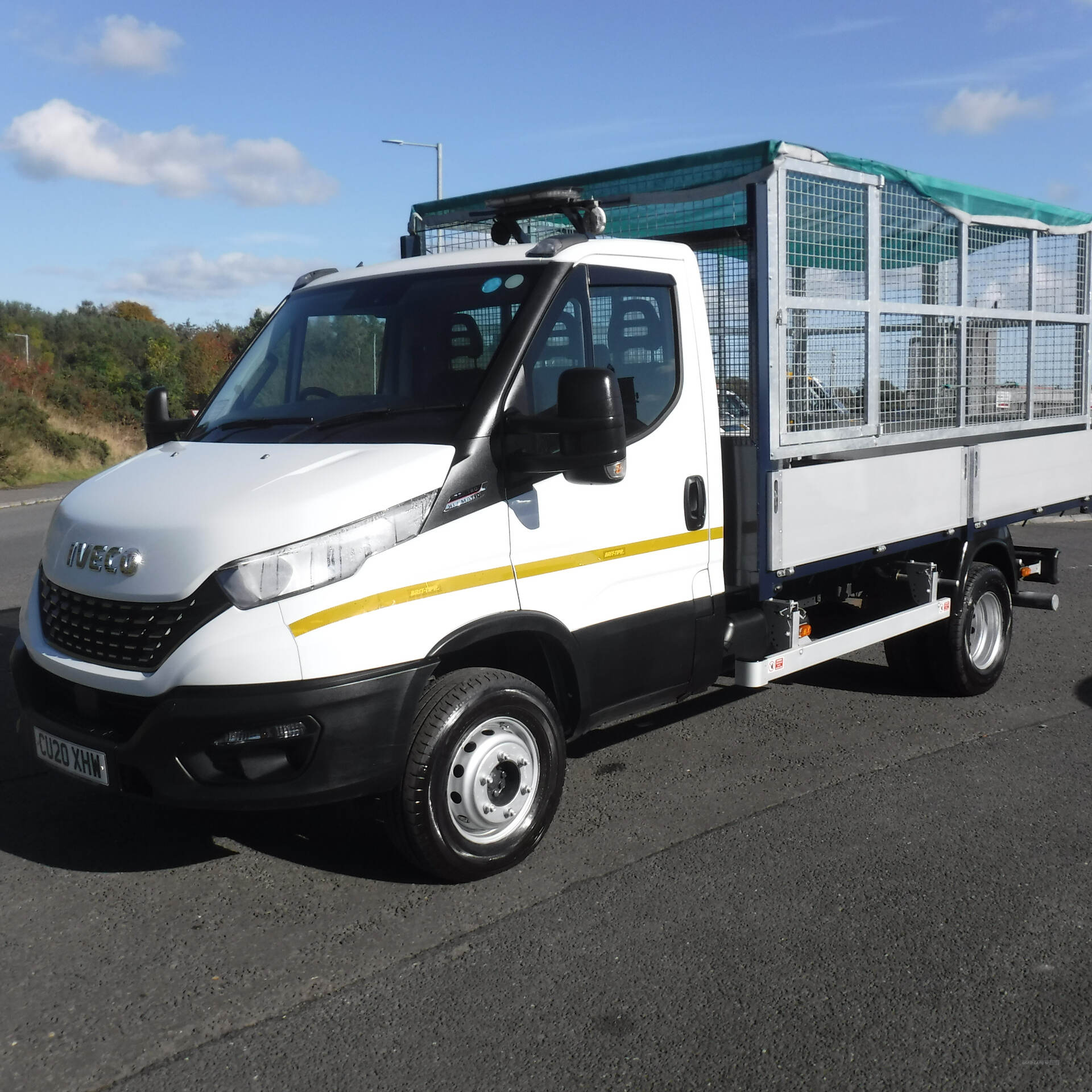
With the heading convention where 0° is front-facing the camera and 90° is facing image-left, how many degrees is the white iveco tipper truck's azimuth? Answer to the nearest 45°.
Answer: approximately 45°
